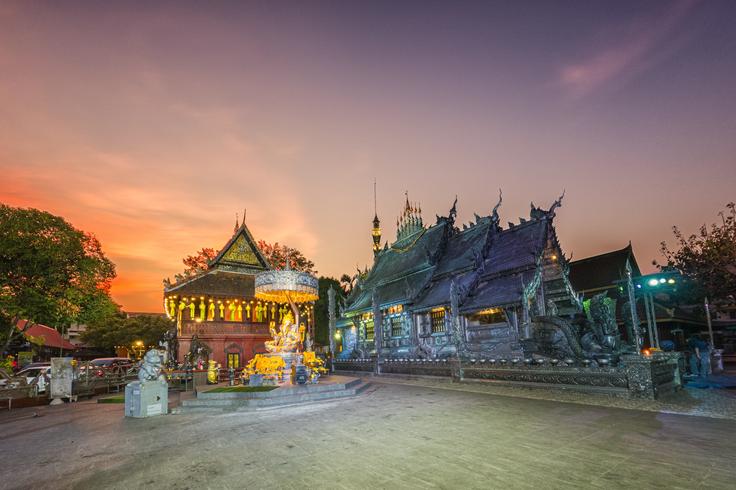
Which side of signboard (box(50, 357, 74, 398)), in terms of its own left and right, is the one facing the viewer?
front

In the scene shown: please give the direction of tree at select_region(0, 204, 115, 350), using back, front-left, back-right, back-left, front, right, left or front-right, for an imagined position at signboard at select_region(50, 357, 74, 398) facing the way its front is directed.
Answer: back

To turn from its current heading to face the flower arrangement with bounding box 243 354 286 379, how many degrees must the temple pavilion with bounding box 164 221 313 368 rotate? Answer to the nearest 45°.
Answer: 0° — it already faces it

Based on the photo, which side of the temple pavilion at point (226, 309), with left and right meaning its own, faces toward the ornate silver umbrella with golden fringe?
front

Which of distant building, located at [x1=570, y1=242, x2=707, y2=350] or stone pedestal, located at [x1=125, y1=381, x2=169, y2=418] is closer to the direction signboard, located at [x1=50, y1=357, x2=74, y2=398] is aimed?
the stone pedestal

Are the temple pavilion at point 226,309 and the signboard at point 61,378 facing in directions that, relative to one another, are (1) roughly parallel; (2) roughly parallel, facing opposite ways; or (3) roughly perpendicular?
roughly parallel

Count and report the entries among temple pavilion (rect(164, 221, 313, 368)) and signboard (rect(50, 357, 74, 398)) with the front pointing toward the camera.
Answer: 2

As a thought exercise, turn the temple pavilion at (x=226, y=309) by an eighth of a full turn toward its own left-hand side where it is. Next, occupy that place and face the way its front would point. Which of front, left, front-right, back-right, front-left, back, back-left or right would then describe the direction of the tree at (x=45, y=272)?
right

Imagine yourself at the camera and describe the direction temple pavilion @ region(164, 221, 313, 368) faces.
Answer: facing the viewer

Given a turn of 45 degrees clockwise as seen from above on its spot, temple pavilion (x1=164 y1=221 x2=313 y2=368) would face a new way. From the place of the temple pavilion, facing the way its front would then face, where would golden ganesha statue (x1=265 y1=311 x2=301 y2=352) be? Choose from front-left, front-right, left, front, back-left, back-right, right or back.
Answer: front-left

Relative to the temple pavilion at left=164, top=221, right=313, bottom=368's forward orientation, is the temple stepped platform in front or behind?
in front
